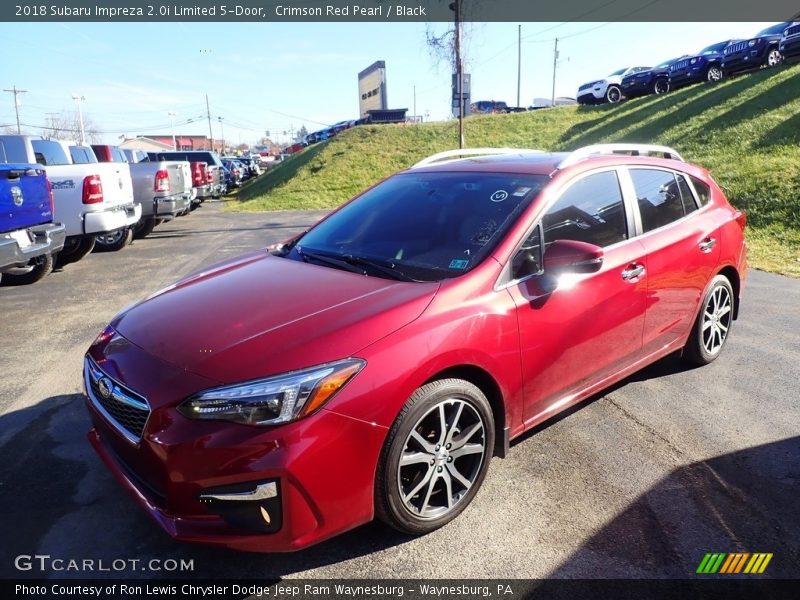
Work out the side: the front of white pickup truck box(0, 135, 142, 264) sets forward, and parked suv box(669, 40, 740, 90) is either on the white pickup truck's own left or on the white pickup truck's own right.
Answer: on the white pickup truck's own right

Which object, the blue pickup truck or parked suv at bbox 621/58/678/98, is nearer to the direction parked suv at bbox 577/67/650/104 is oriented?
the blue pickup truck

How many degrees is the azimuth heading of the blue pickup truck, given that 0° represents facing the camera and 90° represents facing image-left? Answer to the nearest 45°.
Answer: approximately 135°

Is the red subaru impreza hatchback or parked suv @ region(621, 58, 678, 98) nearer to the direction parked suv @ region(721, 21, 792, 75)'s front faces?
the red subaru impreza hatchback

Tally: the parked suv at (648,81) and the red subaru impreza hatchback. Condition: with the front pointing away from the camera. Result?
0

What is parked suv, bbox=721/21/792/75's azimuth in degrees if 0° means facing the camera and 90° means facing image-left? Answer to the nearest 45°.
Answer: approximately 45°

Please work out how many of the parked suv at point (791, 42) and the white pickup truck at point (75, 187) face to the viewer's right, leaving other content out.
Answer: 0

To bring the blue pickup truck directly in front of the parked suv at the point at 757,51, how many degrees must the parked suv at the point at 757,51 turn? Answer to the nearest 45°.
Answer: approximately 45° to its left

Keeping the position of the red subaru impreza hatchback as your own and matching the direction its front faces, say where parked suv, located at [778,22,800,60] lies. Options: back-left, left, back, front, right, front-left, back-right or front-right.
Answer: back

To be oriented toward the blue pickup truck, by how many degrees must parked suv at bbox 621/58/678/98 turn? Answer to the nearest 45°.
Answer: approximately 45° to its left
